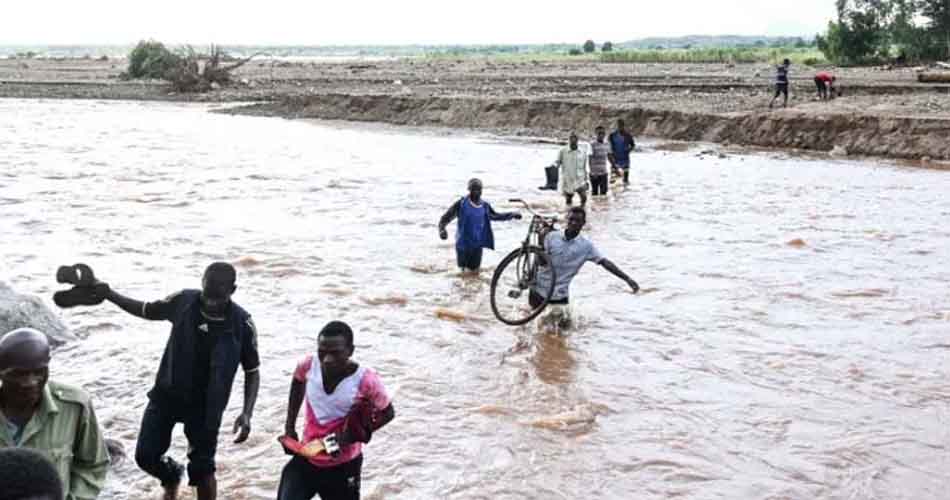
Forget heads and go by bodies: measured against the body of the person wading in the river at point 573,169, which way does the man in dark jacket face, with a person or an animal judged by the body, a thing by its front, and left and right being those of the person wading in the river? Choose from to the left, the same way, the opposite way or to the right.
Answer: the same way

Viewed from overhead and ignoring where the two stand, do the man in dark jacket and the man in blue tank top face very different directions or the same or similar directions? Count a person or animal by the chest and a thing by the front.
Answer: same or similar directions

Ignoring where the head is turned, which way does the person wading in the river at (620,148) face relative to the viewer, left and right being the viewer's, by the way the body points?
facing the viewer

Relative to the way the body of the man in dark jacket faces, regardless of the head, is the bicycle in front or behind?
behind

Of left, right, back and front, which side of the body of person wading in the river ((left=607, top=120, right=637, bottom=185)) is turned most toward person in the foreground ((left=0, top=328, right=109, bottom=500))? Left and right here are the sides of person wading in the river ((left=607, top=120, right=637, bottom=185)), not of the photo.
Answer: front

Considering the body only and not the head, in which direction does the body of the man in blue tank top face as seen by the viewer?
toward the camera

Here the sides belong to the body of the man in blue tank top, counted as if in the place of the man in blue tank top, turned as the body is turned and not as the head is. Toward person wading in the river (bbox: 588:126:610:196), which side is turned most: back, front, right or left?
back

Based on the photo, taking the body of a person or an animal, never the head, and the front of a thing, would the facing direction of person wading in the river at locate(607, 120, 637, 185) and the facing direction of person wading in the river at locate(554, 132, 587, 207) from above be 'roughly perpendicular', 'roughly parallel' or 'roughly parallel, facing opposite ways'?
roughly parallel

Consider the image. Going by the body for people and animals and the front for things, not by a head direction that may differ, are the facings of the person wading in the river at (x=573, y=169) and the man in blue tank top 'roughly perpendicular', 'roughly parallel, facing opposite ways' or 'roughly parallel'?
roughly parallel

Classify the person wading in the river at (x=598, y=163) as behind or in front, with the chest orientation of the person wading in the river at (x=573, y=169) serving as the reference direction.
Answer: behind

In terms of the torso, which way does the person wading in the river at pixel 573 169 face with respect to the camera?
toward the camera

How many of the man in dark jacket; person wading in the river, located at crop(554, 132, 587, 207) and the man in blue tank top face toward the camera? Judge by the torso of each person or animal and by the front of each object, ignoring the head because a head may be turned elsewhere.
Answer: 3

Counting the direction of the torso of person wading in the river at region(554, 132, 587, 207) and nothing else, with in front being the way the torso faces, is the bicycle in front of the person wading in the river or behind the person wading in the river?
in front
